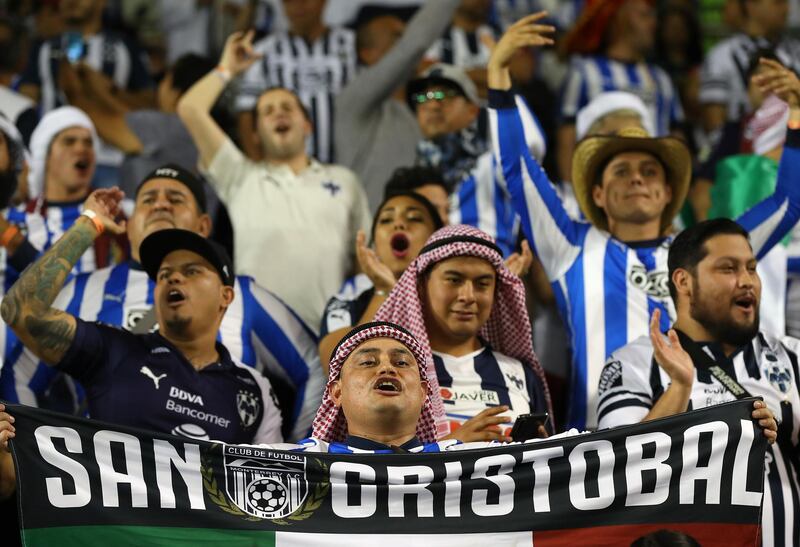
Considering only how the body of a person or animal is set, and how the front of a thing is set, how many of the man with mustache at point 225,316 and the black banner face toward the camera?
2

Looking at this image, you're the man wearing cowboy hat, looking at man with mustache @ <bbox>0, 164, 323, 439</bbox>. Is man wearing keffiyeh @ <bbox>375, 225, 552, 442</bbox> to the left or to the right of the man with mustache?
left

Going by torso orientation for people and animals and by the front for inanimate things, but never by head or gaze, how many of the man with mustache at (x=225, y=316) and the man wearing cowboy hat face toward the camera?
2

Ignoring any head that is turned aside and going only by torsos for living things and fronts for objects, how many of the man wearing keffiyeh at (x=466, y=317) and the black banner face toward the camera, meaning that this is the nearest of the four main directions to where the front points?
2

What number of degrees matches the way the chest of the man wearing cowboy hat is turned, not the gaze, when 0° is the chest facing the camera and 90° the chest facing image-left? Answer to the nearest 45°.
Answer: approximately 0°

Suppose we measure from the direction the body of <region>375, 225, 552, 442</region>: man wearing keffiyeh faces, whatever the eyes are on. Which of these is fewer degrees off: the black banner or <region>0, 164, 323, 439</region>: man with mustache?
the black banner

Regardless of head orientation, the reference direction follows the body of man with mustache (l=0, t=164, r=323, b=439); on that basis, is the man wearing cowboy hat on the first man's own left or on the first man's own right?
on the first man's own left
